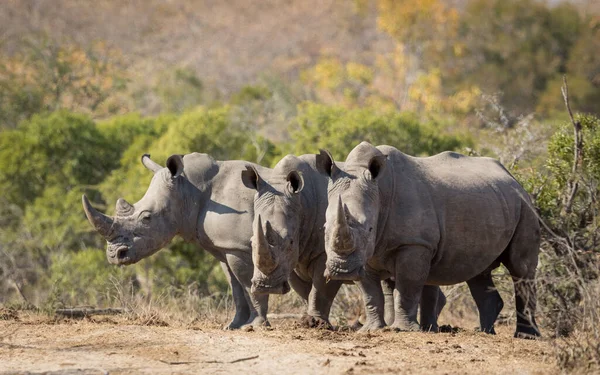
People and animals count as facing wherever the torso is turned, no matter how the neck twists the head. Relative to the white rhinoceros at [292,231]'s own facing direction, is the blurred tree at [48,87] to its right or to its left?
on its right

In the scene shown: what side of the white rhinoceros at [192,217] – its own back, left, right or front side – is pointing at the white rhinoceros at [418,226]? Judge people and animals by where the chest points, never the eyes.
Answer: back

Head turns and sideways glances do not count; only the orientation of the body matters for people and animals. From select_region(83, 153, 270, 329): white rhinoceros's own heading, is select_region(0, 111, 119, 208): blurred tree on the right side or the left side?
on its right

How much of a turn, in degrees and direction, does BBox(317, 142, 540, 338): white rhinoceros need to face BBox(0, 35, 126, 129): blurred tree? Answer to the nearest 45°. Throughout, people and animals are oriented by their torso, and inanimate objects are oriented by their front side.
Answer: approximately 90° to its right

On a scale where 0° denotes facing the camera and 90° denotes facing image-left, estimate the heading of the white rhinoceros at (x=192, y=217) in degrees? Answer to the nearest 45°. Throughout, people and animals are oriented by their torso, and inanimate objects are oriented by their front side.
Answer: approximately 90°

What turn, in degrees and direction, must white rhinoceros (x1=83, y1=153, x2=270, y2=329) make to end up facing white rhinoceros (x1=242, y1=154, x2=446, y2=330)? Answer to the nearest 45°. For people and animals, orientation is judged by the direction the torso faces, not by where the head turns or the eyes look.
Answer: approximately 135° to its left

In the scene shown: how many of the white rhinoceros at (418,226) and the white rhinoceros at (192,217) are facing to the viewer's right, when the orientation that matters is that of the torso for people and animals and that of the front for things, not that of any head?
0

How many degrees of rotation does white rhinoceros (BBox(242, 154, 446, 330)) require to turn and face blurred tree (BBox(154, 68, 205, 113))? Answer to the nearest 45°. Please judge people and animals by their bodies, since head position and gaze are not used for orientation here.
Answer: approximately 135° to its right

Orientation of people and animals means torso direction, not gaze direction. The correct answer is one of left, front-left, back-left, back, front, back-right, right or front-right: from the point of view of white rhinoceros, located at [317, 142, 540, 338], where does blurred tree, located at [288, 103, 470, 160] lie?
back-right

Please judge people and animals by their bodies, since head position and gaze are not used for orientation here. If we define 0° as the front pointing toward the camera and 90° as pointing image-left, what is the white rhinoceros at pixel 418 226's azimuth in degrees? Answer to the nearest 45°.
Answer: approximately 45°
